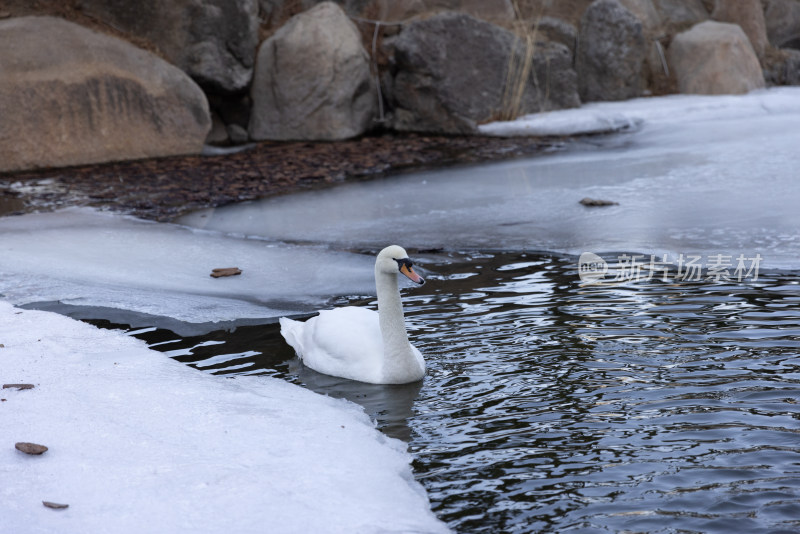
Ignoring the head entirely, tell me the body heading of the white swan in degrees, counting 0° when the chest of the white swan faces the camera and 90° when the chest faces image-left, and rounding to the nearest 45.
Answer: approximately 315°

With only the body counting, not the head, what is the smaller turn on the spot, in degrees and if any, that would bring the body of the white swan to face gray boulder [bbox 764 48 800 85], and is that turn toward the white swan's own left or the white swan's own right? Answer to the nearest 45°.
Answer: approximately 90° to the white swan's own left

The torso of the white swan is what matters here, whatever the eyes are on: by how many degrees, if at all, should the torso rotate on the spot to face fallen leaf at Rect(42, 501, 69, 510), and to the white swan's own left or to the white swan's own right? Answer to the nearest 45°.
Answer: approximately 90° to the white swan's own right

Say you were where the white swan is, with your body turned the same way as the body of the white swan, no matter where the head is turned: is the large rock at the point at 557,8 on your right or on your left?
on your left

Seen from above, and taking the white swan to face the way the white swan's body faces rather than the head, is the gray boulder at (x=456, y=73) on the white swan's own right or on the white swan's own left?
on the white swan's own left

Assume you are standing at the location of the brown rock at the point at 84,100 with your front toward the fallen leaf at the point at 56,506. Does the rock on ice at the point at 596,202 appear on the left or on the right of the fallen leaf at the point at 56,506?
left

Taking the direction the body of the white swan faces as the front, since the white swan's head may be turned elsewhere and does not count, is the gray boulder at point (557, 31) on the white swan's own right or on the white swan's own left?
on the white swan's own left
